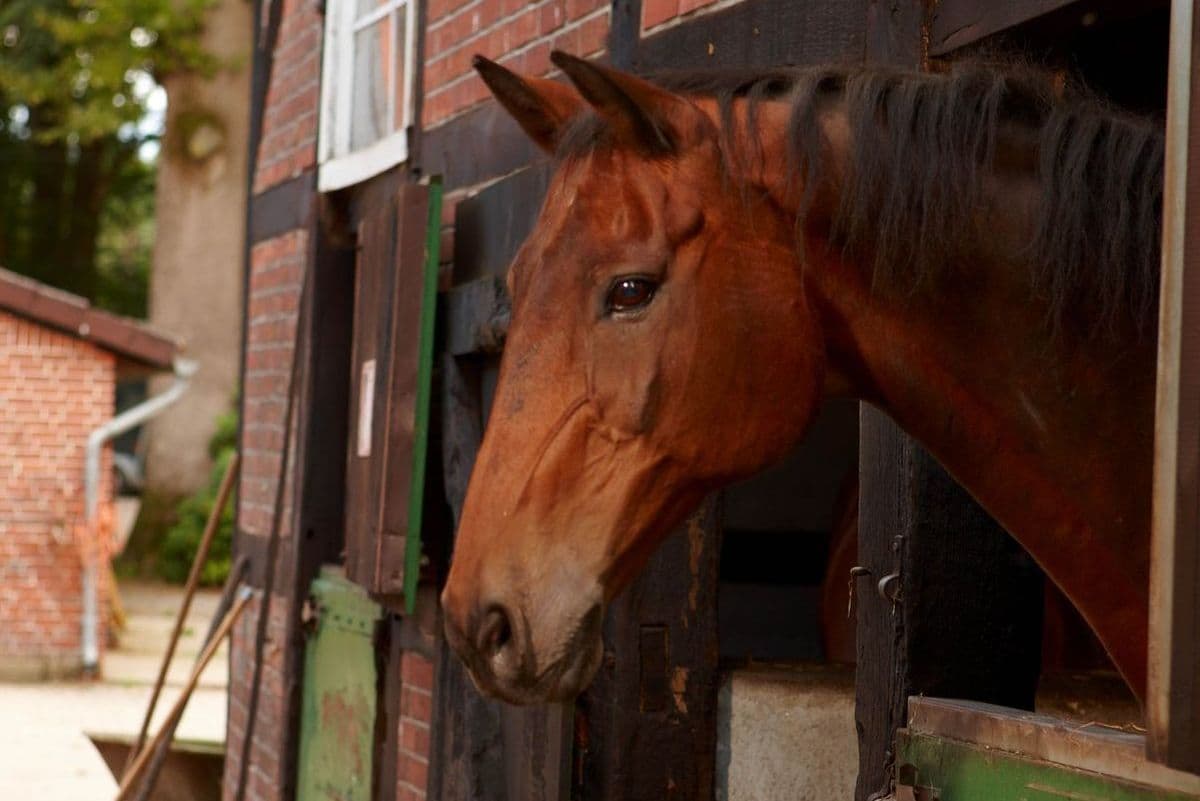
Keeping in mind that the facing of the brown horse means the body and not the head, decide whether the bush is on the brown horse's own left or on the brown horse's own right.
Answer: on the brown horse's own right

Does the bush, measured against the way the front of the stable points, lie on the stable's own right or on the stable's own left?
on the stable's own right

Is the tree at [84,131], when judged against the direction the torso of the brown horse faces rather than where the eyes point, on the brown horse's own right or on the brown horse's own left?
on the brown horse's own right

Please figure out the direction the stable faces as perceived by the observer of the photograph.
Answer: facing the viewer and to the left of the viewer

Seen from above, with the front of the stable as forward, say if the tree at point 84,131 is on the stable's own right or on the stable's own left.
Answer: on the stable's own right

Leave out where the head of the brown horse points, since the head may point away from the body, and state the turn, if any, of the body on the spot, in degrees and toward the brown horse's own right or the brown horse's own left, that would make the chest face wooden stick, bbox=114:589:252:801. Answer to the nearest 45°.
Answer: approximately 45° to the brown horse's own right

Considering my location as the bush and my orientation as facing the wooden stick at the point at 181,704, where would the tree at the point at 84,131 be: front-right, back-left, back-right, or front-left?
back-right

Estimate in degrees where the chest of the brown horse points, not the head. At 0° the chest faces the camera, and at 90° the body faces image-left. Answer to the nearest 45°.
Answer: approximately 90°

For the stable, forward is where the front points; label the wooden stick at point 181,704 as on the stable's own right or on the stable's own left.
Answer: on the stable's own right
